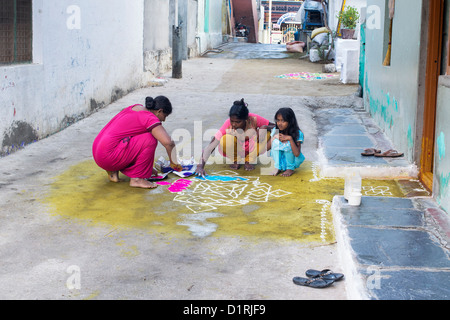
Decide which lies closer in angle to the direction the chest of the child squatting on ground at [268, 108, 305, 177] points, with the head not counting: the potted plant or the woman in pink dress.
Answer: the woman in pink dress

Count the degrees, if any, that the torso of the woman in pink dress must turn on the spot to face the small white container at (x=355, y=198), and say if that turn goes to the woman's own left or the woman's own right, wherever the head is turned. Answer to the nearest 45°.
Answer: approximately 45° to the woman's own right

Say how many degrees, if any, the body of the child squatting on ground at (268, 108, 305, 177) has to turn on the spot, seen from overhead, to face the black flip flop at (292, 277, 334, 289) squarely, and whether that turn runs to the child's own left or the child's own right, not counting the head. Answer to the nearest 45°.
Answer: approximately 45° to the child's own left

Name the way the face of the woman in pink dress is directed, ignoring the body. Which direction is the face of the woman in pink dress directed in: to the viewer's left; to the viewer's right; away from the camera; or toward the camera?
to the viewer's right

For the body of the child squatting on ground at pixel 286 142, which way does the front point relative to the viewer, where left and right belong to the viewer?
facing the viewer and to the left of the viewer

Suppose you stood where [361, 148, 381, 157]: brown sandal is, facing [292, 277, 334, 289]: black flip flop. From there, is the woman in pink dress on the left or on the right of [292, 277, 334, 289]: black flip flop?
right

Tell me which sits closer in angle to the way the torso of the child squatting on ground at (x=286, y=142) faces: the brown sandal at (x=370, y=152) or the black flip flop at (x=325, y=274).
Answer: the black flip flop

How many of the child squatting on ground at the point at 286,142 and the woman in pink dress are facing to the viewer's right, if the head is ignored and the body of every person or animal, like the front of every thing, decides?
1

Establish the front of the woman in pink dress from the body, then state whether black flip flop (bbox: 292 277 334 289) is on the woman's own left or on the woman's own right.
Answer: on the woman's own right

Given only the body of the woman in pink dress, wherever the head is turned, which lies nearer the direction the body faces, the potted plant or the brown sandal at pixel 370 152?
the brown sandal

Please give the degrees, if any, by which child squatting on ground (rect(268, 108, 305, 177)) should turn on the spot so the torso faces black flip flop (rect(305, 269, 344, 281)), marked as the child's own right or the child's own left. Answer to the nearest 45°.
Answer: approximately 45° to the child's own left

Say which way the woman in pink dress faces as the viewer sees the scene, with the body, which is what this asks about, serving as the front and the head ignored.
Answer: to the viewer's right

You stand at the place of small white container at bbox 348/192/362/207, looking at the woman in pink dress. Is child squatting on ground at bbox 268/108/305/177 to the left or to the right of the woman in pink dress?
right

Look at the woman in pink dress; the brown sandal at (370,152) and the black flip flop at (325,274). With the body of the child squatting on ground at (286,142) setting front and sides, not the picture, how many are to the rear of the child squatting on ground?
1
